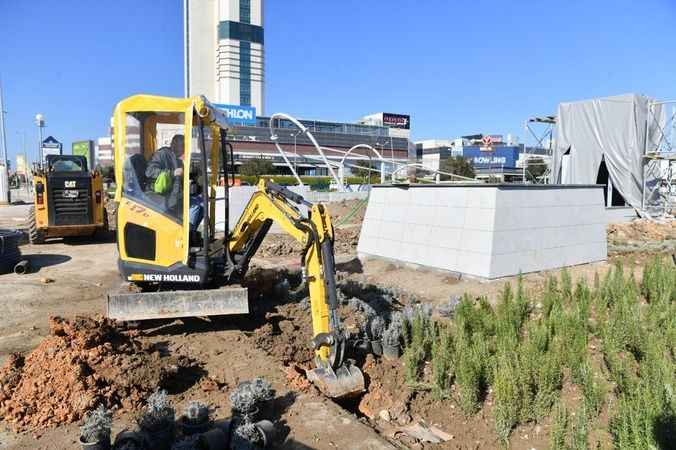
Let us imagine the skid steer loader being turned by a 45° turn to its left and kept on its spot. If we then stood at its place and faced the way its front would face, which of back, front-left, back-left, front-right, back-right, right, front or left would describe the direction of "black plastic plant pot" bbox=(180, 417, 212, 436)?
back-left

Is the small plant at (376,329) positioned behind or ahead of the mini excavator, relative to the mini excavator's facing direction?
ahead

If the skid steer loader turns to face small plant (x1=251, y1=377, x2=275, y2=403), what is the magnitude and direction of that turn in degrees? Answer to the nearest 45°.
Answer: approximately 180°

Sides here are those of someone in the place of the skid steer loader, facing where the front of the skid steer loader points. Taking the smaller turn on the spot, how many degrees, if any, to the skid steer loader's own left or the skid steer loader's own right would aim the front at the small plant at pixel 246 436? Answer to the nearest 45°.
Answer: approximately 180°

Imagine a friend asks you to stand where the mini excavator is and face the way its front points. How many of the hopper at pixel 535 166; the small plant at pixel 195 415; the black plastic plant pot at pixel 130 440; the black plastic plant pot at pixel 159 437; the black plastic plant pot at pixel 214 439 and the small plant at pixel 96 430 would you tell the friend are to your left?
1

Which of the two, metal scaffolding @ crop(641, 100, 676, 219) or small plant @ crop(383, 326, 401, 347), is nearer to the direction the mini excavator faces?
the small plant

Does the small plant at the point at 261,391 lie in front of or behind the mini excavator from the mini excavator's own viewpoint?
in front

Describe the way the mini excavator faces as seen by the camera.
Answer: facing the viewer and to the right of the viewer

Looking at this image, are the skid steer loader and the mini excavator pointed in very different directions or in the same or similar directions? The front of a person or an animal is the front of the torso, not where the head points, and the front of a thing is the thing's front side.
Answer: very different directions

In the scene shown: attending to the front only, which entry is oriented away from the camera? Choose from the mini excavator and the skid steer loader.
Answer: the skid steer loader

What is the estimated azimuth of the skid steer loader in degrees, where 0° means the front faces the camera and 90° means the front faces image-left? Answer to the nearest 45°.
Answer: approximately 180°

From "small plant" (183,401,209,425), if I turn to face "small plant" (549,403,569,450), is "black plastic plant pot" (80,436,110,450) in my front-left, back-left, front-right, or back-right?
back-right

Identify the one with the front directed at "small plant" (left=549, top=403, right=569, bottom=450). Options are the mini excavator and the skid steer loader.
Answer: the mini excavator

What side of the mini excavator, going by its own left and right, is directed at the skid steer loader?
back

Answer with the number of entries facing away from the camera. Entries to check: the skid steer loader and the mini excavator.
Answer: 1

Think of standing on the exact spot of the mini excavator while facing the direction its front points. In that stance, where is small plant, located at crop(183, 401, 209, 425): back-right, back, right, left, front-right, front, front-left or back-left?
front-right
